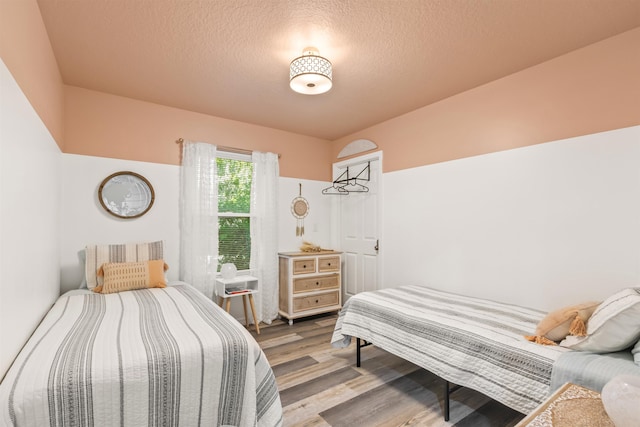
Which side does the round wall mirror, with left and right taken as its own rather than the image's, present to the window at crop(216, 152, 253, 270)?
left

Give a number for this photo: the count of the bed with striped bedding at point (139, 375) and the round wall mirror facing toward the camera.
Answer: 2

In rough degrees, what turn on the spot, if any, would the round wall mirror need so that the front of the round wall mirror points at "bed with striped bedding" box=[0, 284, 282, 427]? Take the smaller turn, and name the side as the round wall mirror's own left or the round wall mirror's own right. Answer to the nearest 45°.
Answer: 0° — it already faces it

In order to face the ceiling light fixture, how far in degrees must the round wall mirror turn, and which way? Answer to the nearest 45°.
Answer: approximately 45° to its left
